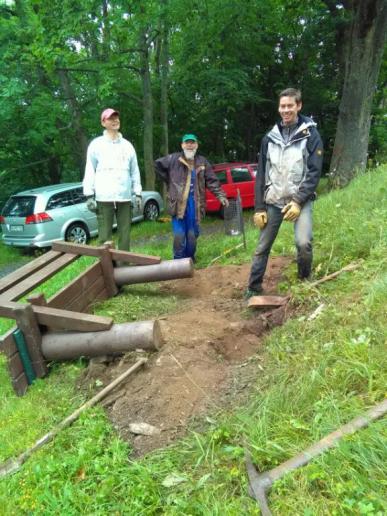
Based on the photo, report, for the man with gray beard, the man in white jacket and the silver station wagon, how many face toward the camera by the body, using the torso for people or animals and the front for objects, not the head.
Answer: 2

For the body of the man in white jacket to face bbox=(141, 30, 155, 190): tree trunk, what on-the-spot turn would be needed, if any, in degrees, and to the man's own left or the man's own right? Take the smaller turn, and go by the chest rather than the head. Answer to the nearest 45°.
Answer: approximately 180°

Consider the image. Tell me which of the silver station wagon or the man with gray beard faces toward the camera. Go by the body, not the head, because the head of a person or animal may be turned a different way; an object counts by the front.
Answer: the man with gray beard

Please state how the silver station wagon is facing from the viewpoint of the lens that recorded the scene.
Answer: facing away from the viewer and to the right of the viewer

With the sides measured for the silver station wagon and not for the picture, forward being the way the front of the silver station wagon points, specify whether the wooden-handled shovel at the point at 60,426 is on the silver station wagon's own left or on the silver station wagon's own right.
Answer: on the silver station wagon's own right

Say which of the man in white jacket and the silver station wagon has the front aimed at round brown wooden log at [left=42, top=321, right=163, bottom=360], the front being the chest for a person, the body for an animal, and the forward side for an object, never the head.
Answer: the man in white jacket

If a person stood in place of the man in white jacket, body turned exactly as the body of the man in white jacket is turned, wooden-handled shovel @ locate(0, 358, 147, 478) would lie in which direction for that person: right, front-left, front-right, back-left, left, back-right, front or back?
front

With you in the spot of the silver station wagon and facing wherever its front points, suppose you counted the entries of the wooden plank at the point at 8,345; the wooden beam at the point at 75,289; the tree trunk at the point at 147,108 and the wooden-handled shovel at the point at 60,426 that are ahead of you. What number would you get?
1

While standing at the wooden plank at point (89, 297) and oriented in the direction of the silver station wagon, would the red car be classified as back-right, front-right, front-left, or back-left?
front-right

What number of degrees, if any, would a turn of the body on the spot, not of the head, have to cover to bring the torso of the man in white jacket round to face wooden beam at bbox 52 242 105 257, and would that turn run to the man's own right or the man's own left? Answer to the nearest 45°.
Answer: approximately 45° to the man's own right

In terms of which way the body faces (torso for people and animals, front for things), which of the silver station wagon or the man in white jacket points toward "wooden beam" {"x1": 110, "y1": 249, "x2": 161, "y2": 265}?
the man in white jacket

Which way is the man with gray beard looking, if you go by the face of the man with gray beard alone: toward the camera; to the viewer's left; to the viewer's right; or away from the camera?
toward the camera

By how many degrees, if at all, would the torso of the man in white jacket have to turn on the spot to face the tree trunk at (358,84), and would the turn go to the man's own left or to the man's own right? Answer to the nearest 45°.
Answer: approximately 135° to the man's own left

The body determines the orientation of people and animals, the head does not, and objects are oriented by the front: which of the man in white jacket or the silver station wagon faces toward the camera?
the man in white jacket

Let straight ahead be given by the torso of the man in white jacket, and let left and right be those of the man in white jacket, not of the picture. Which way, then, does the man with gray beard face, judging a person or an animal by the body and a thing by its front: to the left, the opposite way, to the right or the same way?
the same way

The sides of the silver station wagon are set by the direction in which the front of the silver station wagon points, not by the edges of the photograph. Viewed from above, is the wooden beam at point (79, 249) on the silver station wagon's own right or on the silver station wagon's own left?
on the silver station wagon's own right

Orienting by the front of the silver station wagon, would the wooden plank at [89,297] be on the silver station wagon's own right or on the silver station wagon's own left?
on the silver station wagon's own right

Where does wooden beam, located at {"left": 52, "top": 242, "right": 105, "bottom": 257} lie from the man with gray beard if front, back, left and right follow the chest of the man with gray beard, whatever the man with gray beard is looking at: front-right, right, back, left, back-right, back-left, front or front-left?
front-right

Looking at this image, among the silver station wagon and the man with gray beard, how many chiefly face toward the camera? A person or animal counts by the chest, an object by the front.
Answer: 1

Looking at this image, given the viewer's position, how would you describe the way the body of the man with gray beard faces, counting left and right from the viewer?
facing the viewer

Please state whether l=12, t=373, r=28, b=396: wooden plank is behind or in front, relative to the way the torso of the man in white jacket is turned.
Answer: in front
